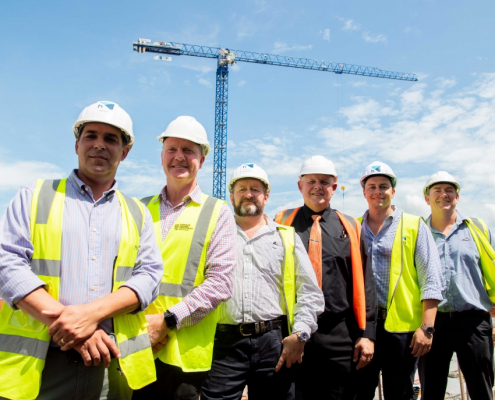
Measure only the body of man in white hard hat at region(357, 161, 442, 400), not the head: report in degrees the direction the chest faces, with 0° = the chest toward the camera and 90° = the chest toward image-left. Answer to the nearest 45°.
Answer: approximately 45°

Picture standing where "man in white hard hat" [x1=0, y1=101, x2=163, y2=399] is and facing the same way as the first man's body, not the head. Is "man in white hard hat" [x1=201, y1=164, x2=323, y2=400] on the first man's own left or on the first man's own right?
on the first man's own left

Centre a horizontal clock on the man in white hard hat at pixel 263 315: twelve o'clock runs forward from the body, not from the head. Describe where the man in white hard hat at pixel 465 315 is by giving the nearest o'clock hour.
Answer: the man in white hard hat at pixel 465 315 is roughly at 8 o'clock from the man in white hard hat at pixel 263 315.

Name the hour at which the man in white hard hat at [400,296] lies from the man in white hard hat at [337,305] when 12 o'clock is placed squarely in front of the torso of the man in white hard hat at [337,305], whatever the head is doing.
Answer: the man in white hard hat at [400,296] is roughly at 8 o'clock from the man in white hard hat at [337,305].

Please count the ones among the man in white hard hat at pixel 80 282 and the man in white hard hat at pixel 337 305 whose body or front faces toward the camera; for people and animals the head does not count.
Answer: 2

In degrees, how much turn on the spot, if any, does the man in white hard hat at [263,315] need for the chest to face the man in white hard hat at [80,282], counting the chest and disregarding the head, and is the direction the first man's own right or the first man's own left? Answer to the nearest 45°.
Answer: approximately 45° to the first man's own right

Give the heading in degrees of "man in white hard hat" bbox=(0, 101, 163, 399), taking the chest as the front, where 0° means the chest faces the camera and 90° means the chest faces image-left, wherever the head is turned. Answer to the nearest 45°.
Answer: approximately 0°
